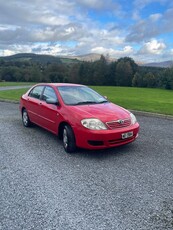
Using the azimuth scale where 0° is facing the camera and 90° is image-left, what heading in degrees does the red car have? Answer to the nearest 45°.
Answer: approximately 315°
